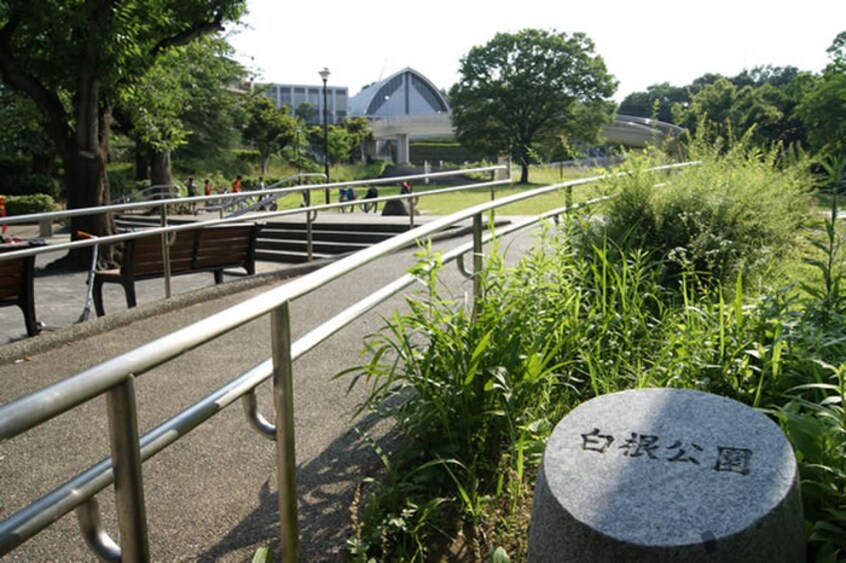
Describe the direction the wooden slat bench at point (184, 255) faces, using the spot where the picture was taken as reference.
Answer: facing away from the viewer and to the left of the viewer

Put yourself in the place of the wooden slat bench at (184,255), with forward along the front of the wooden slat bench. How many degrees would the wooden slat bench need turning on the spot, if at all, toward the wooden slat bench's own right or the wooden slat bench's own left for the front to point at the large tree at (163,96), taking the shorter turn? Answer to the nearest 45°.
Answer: approximately 45° to the wooden slat bench's own right

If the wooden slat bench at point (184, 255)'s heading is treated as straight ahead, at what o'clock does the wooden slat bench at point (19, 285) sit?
the wooden slat bench at point (19, 285) is roughly at 9 o'clock from the wooden slat bench at point (184, 255).
